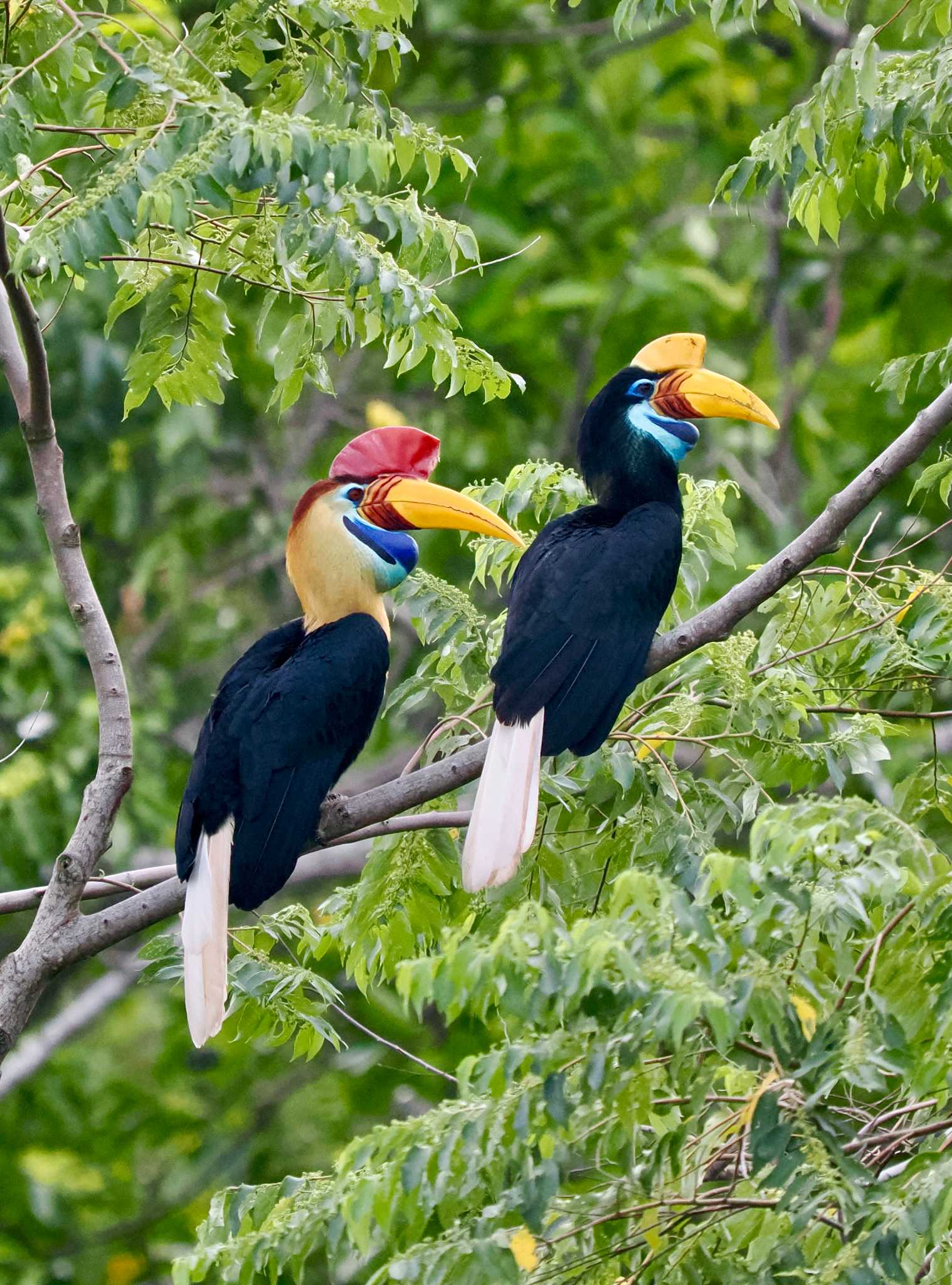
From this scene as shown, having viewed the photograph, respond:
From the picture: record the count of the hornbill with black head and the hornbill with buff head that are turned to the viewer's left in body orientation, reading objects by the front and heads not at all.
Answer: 0

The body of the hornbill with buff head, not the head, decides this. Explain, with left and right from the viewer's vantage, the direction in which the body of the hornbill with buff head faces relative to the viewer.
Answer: facing away from the viewer and to the right of the viewer

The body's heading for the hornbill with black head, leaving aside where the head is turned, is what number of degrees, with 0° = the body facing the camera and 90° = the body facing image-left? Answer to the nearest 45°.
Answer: approximately 225°

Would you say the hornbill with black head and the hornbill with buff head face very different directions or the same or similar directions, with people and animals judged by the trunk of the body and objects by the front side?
same or similar directions
